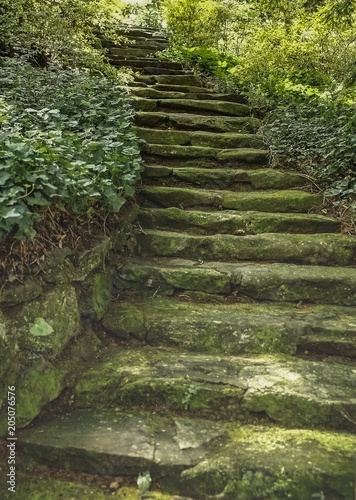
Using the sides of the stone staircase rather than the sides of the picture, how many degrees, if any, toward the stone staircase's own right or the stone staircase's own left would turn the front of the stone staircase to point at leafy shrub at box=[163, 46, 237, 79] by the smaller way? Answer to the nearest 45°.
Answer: approximately 180°

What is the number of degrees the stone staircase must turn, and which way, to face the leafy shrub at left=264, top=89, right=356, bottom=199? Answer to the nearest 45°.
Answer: approximately 180°

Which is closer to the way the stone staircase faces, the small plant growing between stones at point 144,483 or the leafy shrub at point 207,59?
the small plant growing between stones

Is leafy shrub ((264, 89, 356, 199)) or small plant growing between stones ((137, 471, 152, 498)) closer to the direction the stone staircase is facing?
the small plant growing between stones

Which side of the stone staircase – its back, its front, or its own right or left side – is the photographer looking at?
front
